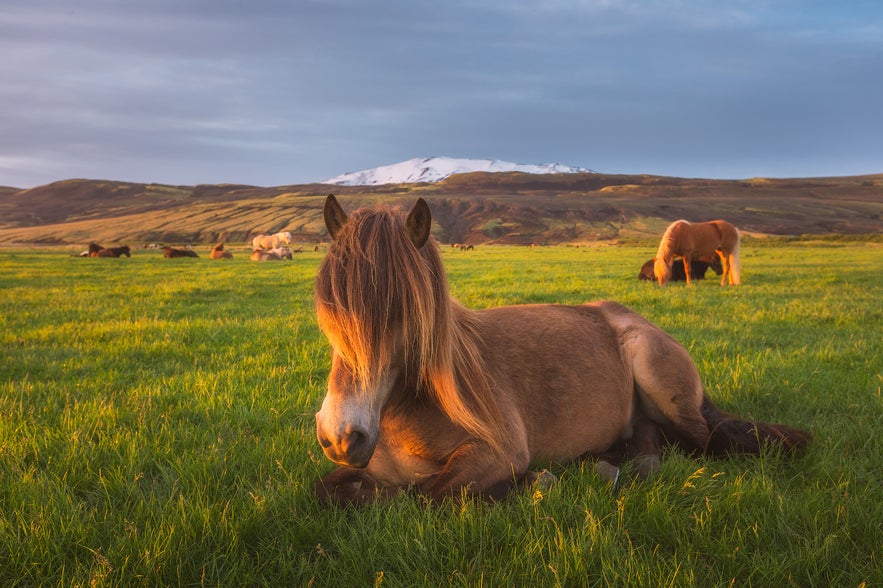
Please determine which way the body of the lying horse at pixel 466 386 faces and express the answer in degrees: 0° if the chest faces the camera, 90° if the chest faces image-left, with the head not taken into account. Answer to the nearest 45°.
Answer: approximately 45°

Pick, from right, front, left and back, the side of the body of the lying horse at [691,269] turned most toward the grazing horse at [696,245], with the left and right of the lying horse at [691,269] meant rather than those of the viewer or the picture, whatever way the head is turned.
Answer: right

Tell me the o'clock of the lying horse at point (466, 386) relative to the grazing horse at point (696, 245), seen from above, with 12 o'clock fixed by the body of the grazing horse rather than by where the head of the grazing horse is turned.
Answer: The lying horse is roughly at 9 o'clock from the grazing horse.

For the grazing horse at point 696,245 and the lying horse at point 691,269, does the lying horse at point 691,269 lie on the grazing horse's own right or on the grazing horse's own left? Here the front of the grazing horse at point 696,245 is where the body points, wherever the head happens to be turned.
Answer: on the grazing horse's own right

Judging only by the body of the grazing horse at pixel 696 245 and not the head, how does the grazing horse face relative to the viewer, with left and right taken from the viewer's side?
facing to the left of the viewer
